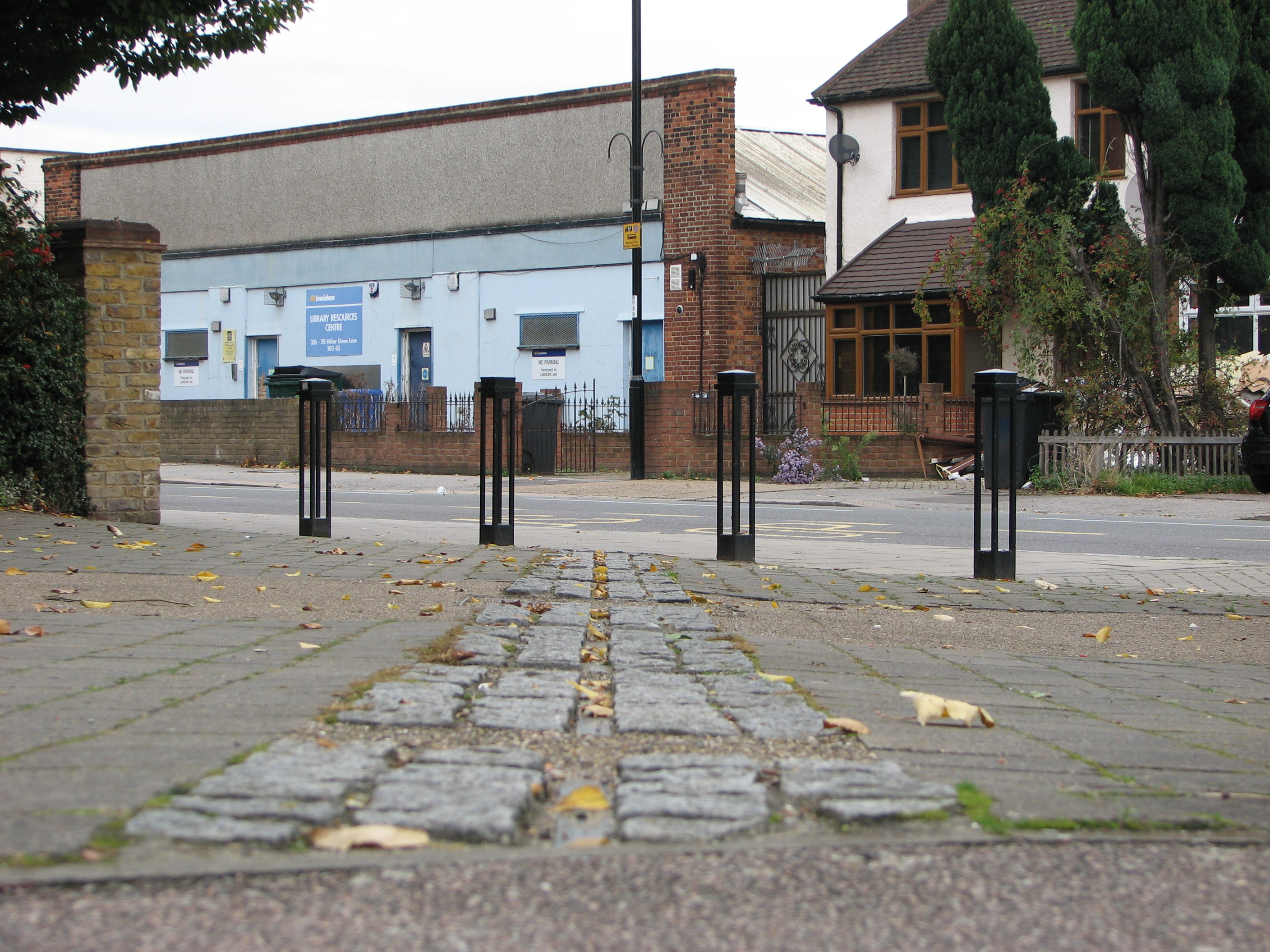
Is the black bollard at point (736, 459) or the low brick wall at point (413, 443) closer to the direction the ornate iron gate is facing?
the black bollard

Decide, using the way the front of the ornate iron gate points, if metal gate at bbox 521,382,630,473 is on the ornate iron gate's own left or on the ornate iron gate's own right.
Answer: on the ornate iron gate's own right

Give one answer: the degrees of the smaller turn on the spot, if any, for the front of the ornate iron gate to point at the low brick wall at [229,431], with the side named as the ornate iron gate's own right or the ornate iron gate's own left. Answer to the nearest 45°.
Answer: approximately 90° to the ornate iron gate's own right

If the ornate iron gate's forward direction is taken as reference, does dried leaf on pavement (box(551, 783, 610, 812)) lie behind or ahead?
ahead

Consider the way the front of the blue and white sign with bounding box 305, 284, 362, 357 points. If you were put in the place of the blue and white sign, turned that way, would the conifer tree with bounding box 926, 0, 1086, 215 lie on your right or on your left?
on your left

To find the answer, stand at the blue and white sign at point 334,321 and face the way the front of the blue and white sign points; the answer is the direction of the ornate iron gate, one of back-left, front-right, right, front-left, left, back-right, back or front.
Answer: left

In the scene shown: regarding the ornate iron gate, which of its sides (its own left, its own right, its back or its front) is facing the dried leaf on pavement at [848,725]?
front

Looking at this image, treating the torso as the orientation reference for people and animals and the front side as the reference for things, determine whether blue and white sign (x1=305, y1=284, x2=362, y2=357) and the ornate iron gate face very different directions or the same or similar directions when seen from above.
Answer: same or similar directions

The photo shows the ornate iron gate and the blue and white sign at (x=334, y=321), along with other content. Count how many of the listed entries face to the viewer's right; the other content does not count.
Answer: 0

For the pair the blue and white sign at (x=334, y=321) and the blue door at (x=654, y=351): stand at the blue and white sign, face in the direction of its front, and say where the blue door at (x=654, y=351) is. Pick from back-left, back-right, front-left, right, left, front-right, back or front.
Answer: left

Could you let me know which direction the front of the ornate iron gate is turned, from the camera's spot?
facing the viewer

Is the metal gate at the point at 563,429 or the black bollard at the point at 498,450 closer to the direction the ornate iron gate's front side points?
the black bollard

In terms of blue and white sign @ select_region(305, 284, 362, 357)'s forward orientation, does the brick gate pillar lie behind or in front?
in front

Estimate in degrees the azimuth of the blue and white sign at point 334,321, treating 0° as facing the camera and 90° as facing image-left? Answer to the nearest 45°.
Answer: approximately 45°

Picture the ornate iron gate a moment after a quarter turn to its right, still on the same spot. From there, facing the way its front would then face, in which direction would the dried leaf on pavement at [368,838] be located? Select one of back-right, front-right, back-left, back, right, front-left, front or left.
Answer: left

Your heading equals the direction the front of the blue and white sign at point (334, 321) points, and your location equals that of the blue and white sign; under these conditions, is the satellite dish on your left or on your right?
on your left

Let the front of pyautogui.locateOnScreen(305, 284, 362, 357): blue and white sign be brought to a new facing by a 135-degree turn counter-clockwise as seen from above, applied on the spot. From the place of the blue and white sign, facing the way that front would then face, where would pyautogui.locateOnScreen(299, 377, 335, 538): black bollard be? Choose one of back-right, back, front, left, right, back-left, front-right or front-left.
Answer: right

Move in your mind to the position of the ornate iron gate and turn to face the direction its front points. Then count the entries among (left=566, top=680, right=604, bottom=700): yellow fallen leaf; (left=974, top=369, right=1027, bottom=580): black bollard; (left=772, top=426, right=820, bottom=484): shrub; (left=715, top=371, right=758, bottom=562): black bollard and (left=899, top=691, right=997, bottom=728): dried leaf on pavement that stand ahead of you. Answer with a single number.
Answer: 5
